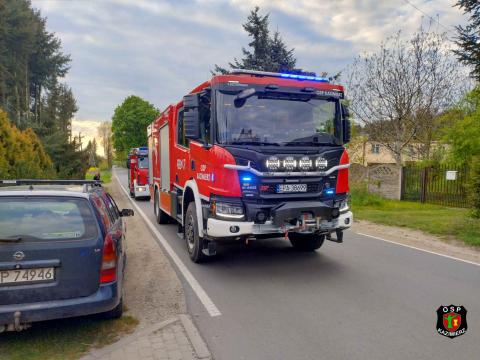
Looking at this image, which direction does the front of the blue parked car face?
away from the camera

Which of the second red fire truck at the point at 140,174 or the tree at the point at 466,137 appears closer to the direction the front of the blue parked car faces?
the second red fire truck

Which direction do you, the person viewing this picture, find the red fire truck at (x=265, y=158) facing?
facing the viewer and to the right of the viewer

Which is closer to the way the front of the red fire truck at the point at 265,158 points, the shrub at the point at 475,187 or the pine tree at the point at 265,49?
the shrub

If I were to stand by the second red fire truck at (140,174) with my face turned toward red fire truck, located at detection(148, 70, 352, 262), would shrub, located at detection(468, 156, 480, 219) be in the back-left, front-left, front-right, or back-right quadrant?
front-left

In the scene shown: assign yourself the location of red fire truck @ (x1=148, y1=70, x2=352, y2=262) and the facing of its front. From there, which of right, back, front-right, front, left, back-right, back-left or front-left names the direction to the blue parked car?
right

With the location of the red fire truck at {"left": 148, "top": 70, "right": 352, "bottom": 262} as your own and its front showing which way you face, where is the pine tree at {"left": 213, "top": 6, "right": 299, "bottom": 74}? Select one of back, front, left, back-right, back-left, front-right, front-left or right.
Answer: back-left

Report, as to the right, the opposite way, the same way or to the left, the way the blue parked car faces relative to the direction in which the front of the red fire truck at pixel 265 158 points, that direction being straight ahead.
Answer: the opposite way

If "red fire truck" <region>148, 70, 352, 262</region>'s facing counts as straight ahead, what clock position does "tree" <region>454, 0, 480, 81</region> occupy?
The tree is roughly at 9 o'clock from the red fire truck.

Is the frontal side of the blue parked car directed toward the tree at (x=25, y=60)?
yes

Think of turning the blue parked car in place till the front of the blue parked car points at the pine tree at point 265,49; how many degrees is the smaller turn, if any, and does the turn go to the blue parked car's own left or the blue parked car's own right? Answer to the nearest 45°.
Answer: approximately 45° to the blue parked car's own right

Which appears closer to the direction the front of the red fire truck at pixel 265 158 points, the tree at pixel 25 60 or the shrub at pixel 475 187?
the shrub

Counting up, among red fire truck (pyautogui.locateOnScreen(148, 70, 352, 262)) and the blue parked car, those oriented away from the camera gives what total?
1

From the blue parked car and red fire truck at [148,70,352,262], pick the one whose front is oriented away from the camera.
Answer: the blue parked car
